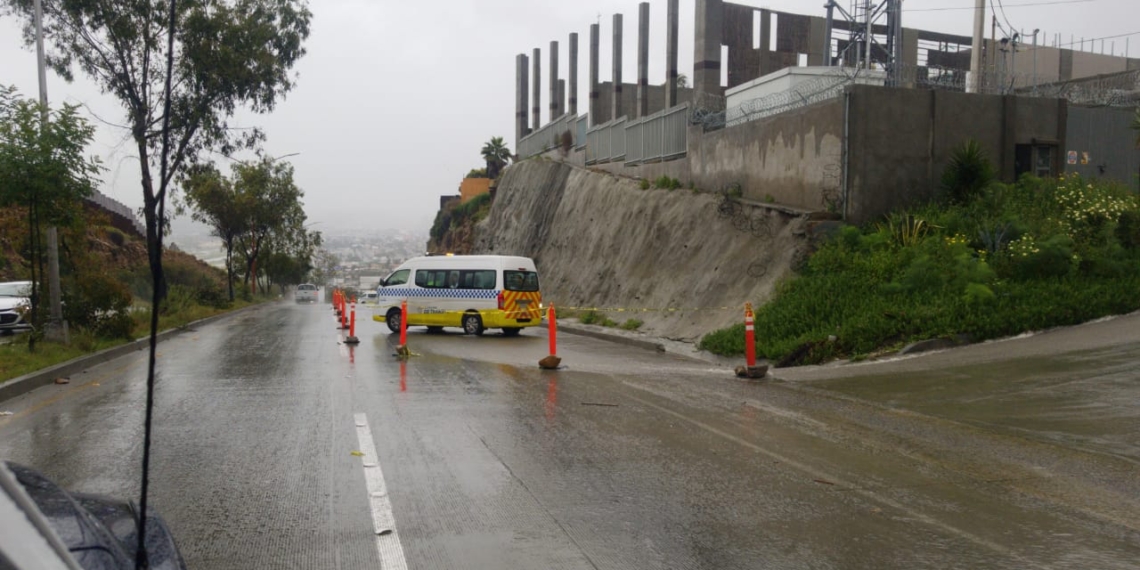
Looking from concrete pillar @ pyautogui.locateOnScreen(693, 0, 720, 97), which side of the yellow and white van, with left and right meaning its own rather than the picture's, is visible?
right

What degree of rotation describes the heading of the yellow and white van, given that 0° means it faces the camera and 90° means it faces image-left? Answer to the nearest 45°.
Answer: approximately 135°

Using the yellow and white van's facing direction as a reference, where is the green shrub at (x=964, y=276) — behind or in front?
behind

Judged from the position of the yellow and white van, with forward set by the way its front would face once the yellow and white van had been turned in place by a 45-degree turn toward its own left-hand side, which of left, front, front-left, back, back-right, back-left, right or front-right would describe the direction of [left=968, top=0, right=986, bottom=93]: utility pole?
back

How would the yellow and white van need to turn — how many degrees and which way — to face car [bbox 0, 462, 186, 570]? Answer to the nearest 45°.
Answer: approximately 135° to its left

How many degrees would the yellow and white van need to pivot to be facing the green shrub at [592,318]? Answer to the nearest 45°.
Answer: approximately 90° to its right

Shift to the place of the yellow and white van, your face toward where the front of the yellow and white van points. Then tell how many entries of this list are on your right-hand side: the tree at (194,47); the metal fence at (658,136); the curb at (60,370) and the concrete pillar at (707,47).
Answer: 2

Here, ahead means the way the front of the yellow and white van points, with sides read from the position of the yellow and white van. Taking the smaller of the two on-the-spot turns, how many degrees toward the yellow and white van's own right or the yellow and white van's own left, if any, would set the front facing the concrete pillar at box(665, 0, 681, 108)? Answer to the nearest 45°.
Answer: approximately 90° to the yellow and white van's own right

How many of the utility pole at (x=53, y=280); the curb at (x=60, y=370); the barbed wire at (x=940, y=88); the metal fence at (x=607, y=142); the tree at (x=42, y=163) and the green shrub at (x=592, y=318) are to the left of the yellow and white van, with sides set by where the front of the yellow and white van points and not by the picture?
3

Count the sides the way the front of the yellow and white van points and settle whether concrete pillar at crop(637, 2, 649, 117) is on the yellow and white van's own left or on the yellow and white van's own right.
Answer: on the yellow and white van's own right

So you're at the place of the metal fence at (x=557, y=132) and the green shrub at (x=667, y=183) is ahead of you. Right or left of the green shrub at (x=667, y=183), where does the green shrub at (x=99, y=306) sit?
right

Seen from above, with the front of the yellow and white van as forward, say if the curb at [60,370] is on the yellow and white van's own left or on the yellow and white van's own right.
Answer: on the yellow and white van's own left

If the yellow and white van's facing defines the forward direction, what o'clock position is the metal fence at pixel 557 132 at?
The metal fence is roughly at 2 o'clock from the yellow and white van.

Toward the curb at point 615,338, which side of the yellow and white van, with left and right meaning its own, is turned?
back
